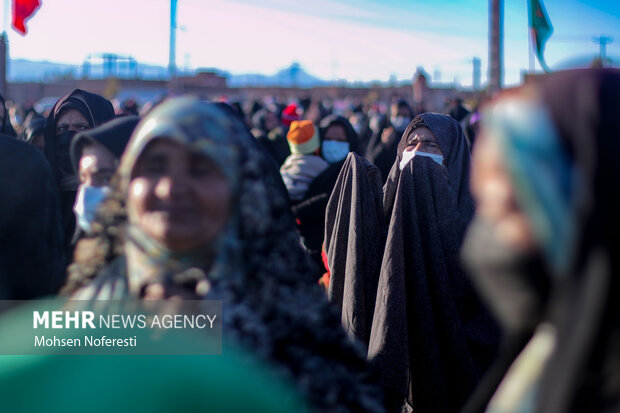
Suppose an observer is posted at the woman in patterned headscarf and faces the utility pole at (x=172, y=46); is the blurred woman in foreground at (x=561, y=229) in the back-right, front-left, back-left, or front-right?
back-right

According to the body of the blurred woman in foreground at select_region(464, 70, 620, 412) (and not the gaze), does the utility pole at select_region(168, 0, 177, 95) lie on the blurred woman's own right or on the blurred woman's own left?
on the blurred woman's own right

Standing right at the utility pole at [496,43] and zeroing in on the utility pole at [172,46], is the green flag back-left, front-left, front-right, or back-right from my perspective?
back-left

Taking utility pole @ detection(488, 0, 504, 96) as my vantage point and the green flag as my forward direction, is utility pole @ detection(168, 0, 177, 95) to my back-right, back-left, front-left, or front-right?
back-right

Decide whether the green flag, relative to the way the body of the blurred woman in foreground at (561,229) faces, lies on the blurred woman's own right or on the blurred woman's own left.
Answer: on the blurred woman's own right

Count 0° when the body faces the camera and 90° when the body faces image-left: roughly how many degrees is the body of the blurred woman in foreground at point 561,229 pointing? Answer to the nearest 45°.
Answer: approximately 90°

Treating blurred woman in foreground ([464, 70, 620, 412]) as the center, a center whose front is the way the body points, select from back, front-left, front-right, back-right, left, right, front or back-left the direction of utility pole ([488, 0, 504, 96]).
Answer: right

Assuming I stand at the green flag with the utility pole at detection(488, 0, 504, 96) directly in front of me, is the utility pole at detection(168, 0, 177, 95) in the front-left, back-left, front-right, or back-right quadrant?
front-left
